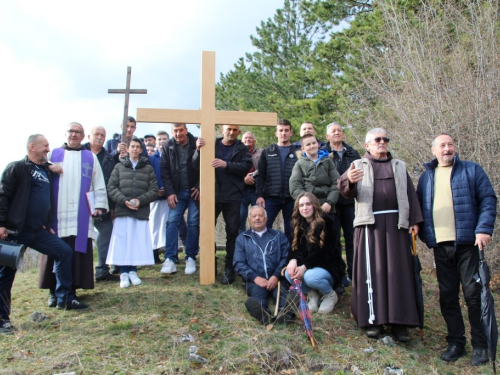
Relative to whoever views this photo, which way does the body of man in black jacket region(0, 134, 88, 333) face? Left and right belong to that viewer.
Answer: facing the viewer and to the right of the viewer

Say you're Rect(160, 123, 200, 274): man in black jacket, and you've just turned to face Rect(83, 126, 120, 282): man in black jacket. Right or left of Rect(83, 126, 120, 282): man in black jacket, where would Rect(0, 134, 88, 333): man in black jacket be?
left

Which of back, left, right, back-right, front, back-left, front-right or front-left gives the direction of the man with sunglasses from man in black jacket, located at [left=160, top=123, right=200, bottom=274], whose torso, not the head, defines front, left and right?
front-left

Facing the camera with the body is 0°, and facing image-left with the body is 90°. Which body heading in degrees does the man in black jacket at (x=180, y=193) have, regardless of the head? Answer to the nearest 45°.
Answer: approximately 0°

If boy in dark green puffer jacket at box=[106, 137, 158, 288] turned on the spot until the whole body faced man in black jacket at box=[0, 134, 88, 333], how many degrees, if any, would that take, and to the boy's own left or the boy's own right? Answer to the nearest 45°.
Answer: approximately 45° to the boy's own right

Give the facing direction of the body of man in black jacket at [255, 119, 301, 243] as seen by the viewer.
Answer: toward the camera

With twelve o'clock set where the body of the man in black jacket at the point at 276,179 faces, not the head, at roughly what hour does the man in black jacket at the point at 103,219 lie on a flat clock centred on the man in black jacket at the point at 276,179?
the man in black jacket at the point at 103,219 is roughly at 3 o'clock from the man in black jacket at the point at 276,179.

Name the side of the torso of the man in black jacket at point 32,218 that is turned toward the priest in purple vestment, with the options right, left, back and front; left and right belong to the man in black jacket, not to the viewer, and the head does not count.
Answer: left

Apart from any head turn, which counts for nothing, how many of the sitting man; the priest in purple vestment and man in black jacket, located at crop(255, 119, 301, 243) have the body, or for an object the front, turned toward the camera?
3

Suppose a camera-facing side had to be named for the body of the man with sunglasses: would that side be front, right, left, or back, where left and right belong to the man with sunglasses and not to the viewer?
front
